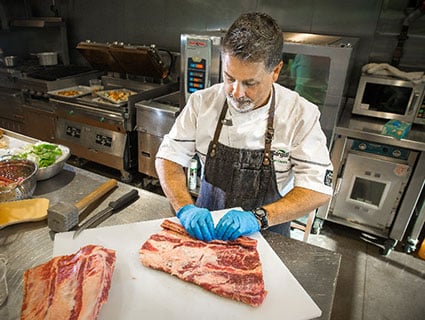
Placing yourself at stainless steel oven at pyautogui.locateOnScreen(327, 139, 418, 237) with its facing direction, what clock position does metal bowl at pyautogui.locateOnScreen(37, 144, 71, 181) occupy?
The metal bowl is roughly at 1 o'clock from the stainless steel oven.

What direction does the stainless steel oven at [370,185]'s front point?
toward the camera

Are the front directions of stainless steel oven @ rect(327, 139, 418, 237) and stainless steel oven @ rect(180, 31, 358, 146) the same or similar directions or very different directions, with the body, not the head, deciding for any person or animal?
same or similar directions

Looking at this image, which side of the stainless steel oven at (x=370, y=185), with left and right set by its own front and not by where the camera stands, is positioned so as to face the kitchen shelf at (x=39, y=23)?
right

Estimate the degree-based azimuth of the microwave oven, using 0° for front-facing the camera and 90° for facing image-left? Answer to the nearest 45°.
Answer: approximately 0°

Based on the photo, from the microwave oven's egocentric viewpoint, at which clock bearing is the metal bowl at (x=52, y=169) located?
The metal bowl is roughly at 1 o'clock from the microwave oven.

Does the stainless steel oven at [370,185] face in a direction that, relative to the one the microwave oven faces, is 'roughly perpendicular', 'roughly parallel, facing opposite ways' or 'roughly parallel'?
roughly parallel

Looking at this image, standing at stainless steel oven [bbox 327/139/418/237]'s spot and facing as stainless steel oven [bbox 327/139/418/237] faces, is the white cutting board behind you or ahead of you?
ahead

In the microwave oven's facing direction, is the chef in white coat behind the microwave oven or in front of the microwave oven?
in front

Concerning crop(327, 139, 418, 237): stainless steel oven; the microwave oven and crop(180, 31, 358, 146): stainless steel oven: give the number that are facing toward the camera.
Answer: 3

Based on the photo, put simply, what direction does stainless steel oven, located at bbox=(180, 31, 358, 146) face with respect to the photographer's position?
facing the viewer

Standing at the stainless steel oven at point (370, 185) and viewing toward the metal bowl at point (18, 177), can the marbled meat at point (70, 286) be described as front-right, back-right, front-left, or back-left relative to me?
front-left
